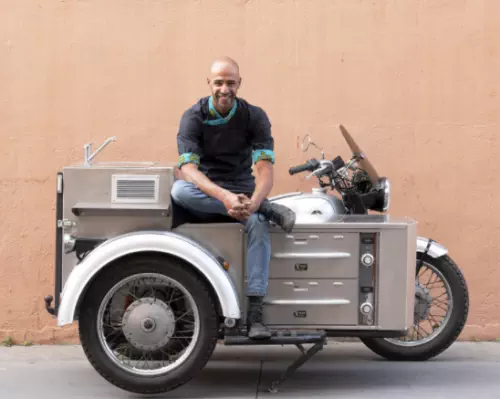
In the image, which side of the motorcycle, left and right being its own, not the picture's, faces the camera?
right

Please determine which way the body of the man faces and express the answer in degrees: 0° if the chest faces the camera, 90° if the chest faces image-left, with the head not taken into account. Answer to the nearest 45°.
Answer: approximately 0°
